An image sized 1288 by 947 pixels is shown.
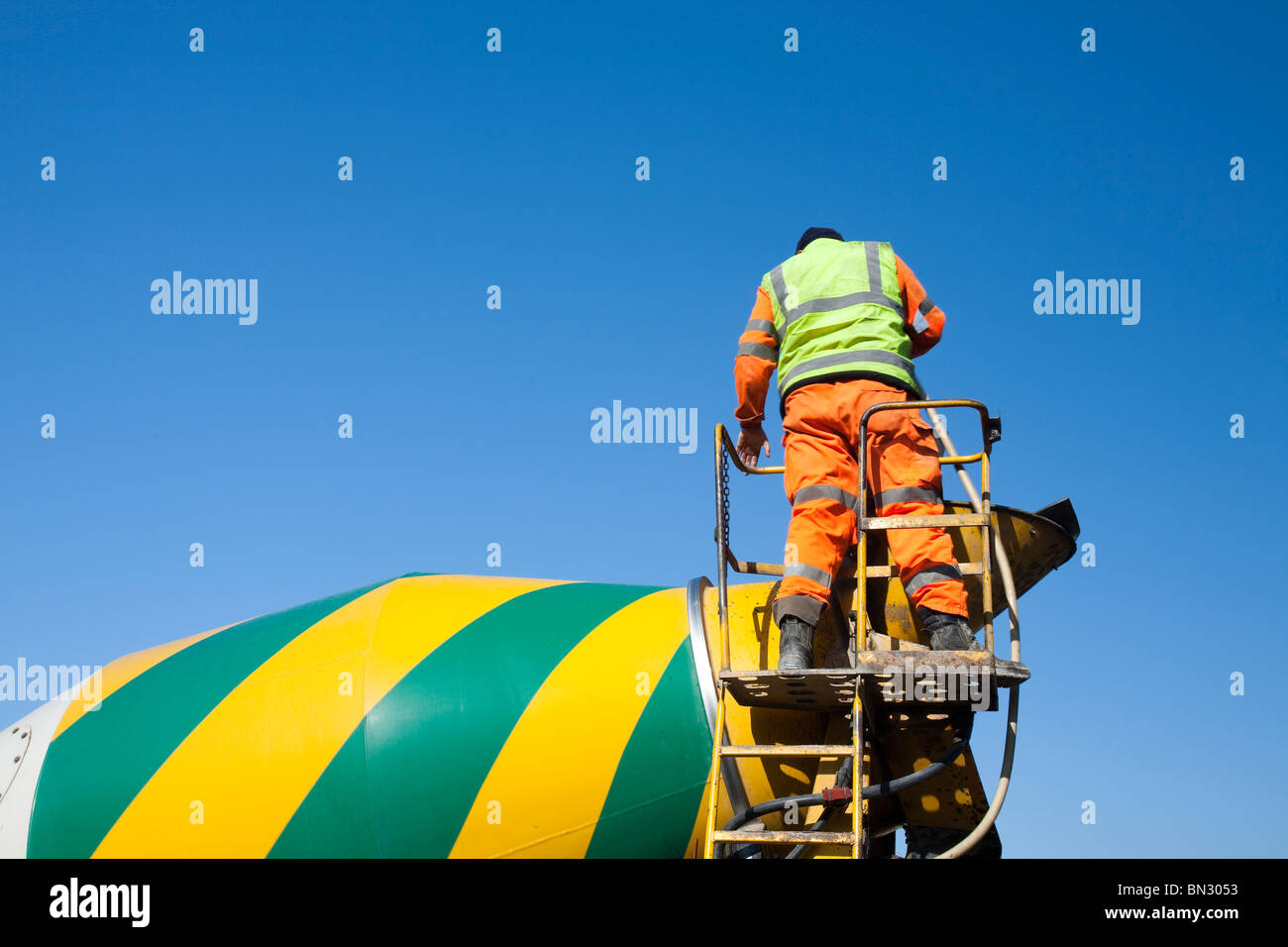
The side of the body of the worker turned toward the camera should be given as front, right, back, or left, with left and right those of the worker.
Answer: back

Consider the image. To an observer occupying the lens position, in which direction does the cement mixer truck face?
facing to the left of the viewer
